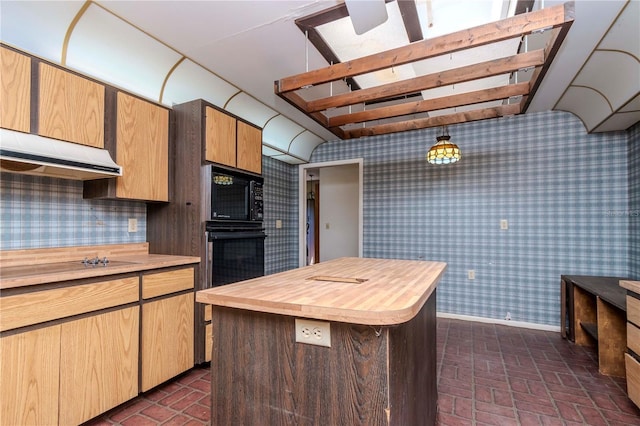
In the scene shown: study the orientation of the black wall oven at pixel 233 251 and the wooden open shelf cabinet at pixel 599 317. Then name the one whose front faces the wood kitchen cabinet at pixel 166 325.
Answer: the wooden open shelf cabinet

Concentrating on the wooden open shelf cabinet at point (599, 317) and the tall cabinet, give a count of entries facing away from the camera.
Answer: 0

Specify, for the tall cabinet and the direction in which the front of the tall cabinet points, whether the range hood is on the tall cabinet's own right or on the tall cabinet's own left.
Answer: on the tall cabinet's own right

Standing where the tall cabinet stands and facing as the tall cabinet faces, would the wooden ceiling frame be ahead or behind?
ahead

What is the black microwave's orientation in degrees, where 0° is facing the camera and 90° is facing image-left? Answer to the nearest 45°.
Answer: approximately 315°

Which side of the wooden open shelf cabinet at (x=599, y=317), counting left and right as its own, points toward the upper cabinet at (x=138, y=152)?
front

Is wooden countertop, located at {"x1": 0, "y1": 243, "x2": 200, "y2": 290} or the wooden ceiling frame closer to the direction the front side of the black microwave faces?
the wooden ceiling frame

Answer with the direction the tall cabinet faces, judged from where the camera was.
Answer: facing the viewer and to the right of the viewer

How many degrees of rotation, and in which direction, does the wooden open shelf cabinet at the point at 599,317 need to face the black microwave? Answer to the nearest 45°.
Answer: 0° — it already faces it

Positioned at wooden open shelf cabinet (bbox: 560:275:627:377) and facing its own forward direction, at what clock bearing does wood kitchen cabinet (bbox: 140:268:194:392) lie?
The wood kitchen cabinet is roughly at 12 o'clock from the wooden open shelf cabinet.
